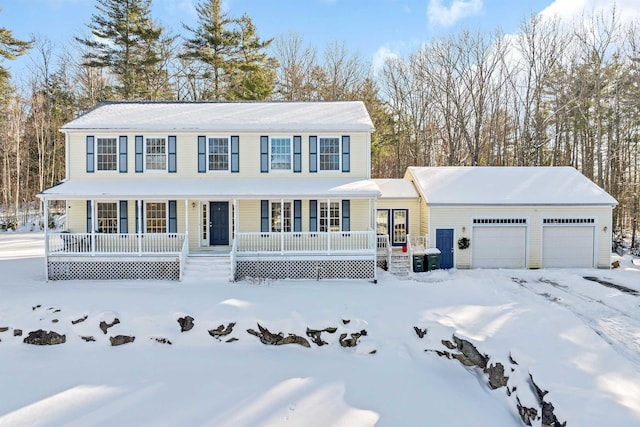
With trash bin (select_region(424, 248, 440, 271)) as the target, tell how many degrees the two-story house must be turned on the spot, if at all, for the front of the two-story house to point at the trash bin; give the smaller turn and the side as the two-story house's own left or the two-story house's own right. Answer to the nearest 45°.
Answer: approximately 90° to the two-story house's own left

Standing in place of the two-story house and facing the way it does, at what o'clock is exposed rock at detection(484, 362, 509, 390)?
The exposed rock is roughly at 11 o'clock from the two-story house.

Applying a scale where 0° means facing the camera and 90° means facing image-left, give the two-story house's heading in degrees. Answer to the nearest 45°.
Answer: approximately 0°

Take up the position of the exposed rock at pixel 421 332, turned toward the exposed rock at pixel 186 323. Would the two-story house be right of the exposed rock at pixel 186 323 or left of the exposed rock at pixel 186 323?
right

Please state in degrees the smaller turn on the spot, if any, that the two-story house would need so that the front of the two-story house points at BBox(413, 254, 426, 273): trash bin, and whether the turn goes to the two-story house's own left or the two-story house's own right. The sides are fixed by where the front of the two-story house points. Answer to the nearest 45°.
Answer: approximately 90° to the two-story house's own left

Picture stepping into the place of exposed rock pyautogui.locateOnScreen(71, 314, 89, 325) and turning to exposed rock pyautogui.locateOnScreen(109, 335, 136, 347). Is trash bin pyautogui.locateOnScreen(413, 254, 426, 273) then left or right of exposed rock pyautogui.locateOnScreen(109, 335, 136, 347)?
left

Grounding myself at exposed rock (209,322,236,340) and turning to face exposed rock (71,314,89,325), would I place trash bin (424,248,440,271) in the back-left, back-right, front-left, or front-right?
back-right

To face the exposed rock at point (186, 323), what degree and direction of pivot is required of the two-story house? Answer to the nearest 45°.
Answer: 0° — it already faces it

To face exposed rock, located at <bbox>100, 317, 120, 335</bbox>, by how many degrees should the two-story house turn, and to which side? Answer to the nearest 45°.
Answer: approximately 45° to its right

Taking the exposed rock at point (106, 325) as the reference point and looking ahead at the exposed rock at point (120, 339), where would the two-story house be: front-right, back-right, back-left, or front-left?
back-left

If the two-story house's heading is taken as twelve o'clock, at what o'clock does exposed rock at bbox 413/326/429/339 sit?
The exposed rock is roughly at 11 o'clock from the two-story house.

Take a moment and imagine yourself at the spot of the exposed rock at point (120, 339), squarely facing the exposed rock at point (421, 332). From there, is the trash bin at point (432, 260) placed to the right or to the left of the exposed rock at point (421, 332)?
left

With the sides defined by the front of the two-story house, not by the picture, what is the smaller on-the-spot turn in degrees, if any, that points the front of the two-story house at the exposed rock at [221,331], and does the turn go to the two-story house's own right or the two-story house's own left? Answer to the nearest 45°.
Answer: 0° — it already faces it

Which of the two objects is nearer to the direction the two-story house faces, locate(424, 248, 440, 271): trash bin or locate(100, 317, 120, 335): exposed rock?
the exposed rock

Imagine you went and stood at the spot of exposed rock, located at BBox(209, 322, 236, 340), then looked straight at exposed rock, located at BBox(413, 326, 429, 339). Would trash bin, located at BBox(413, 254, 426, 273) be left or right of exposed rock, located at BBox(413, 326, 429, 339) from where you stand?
left
